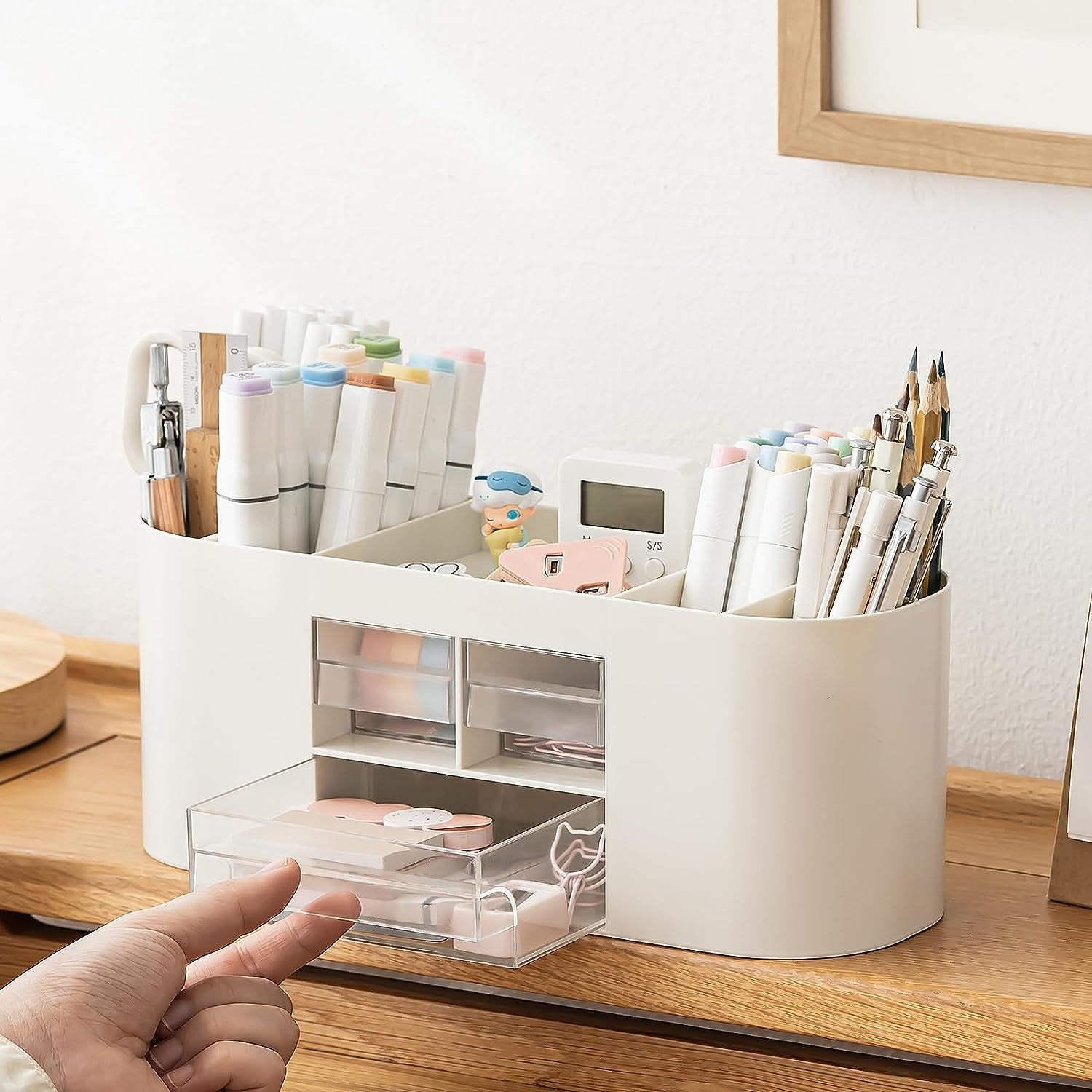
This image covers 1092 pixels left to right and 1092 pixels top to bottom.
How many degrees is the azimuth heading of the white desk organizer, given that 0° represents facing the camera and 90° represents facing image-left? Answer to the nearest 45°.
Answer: approximately 45°

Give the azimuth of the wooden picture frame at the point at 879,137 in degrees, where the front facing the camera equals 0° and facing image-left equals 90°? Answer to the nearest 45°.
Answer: approximately 45°

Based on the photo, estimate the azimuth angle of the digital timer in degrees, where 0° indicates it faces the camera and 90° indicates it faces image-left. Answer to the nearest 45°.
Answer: approximately 45°
